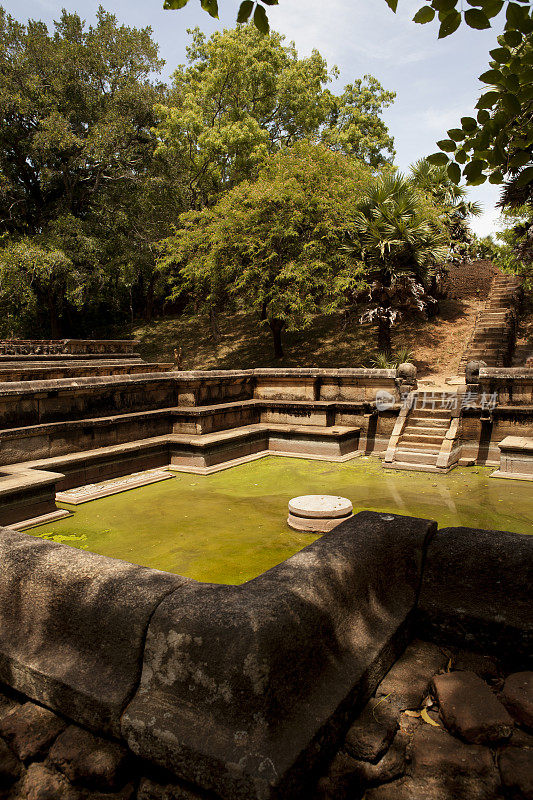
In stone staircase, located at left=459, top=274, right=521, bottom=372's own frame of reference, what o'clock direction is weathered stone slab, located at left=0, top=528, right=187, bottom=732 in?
The weathered stone slab is roughly at 12 o'clock from the stone staircase.

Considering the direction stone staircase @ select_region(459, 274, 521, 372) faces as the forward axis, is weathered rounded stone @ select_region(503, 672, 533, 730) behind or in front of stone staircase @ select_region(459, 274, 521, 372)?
in front

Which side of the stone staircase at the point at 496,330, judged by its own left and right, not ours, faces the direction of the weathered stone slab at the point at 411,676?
front

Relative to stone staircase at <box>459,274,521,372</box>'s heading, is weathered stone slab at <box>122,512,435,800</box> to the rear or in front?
in front

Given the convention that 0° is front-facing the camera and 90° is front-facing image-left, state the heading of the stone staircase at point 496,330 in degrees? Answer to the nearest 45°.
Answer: approximately 0°

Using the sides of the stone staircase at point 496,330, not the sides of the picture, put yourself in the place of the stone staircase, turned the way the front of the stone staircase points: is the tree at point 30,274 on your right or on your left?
on your right

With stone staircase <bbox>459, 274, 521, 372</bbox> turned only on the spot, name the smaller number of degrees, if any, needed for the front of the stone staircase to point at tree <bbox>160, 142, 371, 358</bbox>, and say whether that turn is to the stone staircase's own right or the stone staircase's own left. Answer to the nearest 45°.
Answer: approximately 45° to the stone staircase's own right

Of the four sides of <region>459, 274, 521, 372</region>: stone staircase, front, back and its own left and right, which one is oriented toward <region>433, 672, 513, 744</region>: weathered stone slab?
front

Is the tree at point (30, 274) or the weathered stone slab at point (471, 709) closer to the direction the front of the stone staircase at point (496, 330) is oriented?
the weathered stone slab

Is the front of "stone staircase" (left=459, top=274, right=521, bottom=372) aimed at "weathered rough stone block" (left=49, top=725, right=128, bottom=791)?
yes

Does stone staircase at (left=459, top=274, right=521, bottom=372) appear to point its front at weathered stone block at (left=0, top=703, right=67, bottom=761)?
yes

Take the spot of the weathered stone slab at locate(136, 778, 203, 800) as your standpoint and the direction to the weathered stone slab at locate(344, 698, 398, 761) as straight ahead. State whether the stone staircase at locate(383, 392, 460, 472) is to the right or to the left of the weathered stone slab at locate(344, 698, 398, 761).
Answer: left
